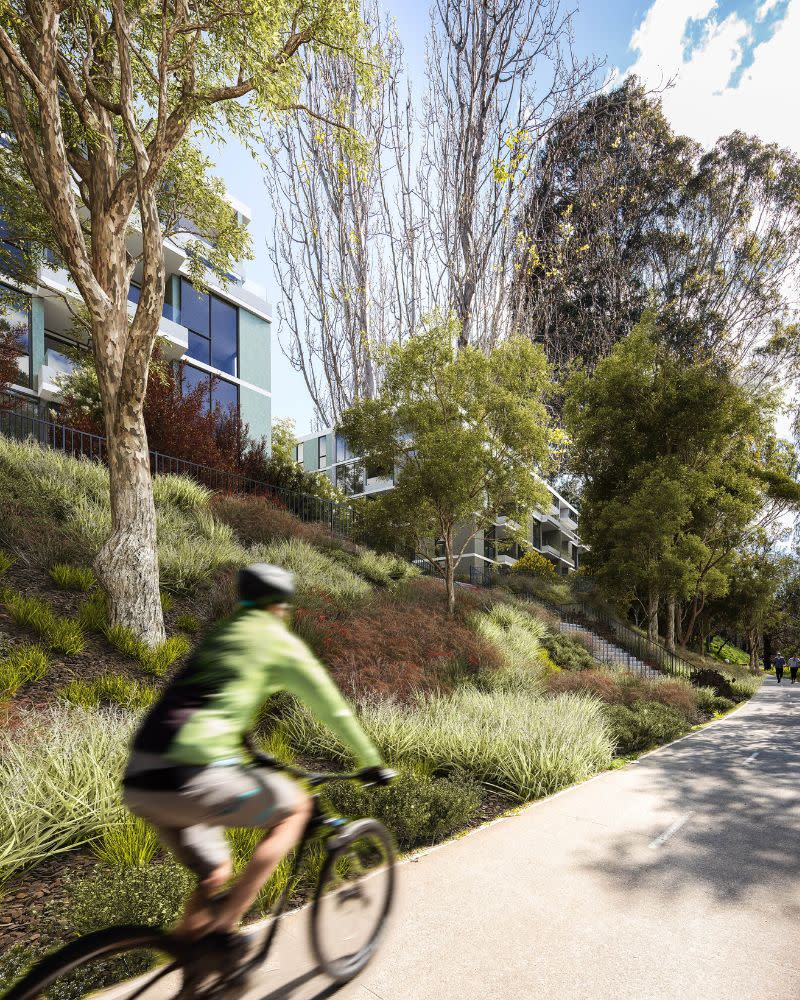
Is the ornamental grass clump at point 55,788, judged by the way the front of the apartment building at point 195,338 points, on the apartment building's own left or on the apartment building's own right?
on the apartment building's own right

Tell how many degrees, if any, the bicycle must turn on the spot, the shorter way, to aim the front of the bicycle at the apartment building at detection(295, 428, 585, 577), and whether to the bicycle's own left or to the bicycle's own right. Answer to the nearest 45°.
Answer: approximately 45° to the bicycle's own left

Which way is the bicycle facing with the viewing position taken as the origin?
facing away from the viewer and to the right of the viewer

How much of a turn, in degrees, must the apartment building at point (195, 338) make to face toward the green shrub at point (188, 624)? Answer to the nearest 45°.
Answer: approximately 45° to its right

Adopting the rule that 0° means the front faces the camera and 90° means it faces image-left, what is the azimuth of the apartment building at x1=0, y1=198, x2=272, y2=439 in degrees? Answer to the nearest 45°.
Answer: approximately 315°

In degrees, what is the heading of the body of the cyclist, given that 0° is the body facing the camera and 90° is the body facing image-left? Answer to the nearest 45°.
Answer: approximately 225°

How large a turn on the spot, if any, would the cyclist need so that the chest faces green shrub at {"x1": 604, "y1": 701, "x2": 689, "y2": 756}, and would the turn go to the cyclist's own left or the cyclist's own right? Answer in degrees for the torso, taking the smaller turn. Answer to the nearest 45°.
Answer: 0° — they already face it

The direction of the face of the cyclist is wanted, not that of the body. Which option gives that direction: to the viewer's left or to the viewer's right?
to the viewer's right
